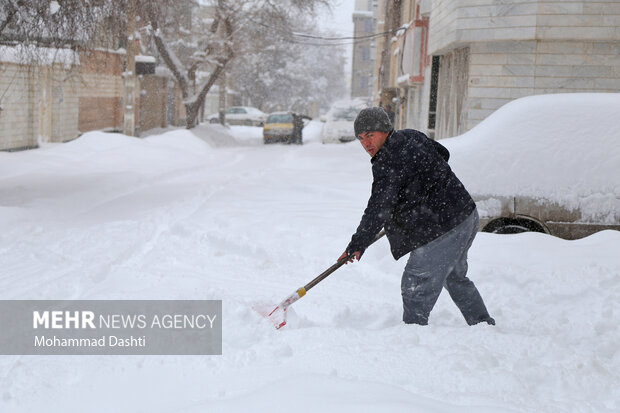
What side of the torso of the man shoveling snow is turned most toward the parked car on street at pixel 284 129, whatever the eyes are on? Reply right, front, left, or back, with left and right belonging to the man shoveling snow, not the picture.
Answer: right

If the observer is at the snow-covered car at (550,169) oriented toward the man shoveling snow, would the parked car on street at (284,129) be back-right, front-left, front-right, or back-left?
back-right

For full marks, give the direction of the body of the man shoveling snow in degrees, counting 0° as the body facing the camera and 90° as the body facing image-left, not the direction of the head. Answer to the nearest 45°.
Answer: approximately 90°

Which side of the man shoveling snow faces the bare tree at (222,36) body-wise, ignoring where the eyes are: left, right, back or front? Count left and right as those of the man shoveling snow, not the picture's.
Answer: right

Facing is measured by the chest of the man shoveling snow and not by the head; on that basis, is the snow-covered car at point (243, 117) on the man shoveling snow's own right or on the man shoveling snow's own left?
on the man shoveling snow's own right

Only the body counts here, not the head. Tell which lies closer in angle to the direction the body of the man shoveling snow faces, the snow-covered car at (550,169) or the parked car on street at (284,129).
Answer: the parked car on street

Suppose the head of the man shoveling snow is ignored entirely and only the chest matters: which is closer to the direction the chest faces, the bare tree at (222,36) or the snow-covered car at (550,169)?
the bare tree
